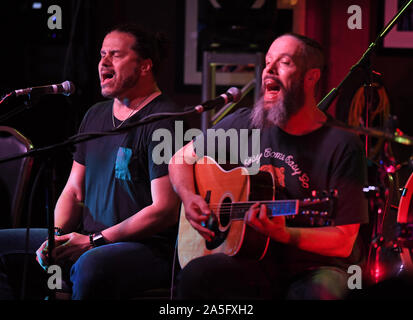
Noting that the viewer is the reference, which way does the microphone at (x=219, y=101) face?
facing to the right of the viewer

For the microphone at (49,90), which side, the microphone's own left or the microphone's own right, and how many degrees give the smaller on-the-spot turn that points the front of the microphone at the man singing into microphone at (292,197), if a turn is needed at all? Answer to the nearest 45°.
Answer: approximately 45° to the microphone's own right

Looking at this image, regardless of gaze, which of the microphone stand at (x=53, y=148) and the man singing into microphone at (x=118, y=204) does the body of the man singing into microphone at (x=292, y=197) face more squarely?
the microphone stand

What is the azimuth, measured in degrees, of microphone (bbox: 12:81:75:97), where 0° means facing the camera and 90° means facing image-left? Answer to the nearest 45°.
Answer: approximately 270°

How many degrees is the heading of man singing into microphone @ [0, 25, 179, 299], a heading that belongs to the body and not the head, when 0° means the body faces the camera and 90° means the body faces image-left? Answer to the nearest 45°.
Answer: approximately 45°

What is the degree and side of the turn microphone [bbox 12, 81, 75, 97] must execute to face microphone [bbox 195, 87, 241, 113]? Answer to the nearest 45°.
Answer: approximately 45° to its right

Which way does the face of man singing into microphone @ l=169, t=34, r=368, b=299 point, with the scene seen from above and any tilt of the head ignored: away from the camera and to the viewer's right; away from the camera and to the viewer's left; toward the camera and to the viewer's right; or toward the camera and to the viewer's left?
toward the camera and to the viewer's left

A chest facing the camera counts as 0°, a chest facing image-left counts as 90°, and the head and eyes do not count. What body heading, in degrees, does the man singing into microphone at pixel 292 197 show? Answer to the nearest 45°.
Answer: approximately 45°

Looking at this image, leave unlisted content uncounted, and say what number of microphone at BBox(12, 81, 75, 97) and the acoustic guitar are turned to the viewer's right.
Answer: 1

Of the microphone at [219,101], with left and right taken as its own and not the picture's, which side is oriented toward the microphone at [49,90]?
back

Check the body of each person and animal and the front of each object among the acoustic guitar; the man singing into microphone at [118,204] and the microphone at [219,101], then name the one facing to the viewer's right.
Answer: the microphone

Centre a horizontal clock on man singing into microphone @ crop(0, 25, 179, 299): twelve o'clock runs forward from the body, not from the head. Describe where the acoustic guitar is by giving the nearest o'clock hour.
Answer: The acoustic guitar is roughly at 9 o'clock from the man singing into microphone.

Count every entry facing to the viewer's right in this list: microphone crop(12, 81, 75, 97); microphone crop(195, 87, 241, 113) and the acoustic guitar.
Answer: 2
